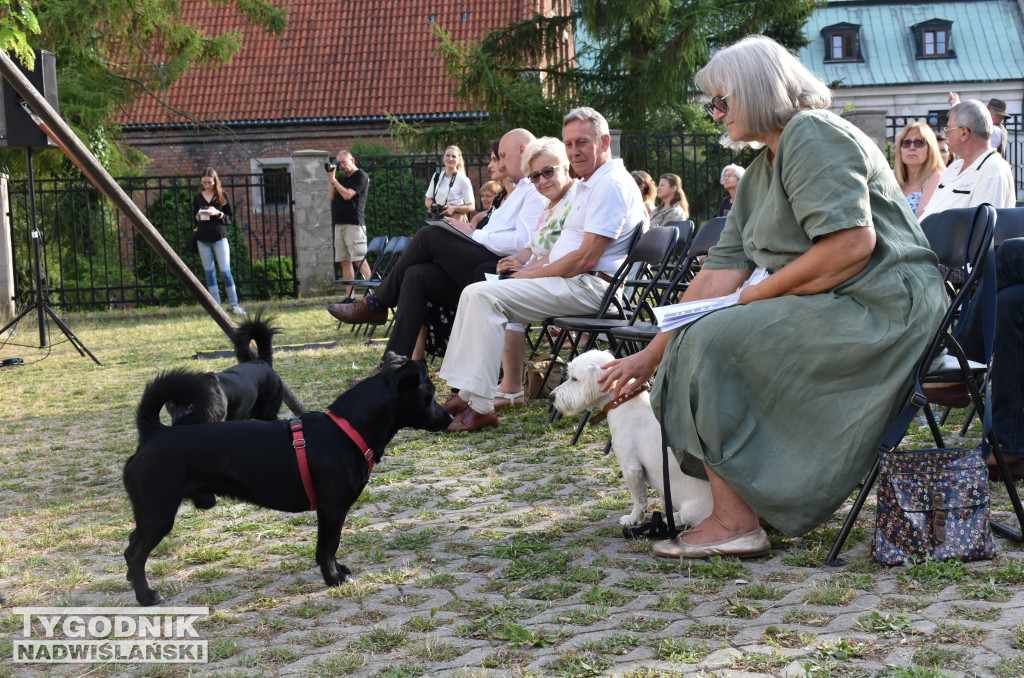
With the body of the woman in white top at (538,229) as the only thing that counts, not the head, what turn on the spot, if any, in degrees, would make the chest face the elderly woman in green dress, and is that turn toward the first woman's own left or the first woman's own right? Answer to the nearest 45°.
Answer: approximately 45° to the first woman's own left

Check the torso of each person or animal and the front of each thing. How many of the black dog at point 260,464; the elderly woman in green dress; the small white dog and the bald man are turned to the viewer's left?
3

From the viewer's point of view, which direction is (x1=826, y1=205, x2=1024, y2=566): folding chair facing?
to the viewer's left

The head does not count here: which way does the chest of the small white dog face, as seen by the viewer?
to the viewer's left

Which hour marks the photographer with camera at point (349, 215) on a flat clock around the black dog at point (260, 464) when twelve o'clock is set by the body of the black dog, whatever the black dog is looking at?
The photographer with camera is roughly at 9 o'clock from the black dog.

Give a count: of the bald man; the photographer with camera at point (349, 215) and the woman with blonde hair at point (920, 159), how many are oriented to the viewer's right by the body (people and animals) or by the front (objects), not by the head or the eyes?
0

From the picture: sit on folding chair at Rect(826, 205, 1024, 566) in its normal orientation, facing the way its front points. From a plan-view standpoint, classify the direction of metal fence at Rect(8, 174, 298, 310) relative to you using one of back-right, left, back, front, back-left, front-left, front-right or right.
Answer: front-right

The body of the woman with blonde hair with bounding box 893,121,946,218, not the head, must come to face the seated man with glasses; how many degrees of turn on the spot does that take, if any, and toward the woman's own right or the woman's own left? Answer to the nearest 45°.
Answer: approximately 45° to the woman's own left

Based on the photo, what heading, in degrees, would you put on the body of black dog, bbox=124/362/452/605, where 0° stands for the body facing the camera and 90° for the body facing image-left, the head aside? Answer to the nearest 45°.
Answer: approximately 270°

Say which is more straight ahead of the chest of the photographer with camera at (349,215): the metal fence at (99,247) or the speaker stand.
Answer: the speaker stand

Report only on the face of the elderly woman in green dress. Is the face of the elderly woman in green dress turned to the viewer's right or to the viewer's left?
to the viewer's left

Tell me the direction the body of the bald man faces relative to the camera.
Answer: to the viewer's left

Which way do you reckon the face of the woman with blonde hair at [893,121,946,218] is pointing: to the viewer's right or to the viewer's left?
to the viewer's left

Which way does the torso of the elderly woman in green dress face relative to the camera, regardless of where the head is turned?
to the viewer's left

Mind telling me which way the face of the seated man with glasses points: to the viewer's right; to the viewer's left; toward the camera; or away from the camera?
to the viewer's left

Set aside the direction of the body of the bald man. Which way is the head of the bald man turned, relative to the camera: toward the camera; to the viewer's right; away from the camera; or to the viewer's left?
to the viewer's left

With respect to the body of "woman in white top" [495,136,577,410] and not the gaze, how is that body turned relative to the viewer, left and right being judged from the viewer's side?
facing the viewer and to the left of the viewer

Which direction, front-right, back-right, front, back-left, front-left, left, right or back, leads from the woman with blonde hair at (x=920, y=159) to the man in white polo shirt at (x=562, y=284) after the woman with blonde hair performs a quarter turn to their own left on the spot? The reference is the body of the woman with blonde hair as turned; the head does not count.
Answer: right

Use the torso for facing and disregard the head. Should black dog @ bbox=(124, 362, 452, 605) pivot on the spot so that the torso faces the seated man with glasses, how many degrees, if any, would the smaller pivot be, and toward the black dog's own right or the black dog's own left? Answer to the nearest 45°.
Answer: approximately 45° to the black dog's own left
